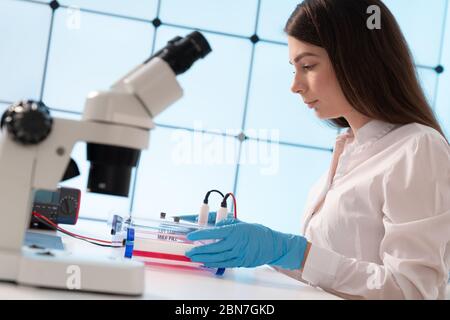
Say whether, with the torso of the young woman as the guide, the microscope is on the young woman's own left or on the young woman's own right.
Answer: on the young woman's own left

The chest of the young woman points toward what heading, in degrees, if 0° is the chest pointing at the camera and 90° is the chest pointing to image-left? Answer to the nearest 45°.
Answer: approximately 90°

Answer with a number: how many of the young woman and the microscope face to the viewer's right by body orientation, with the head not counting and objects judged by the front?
1

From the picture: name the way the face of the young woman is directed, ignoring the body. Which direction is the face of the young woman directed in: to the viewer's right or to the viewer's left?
to the viewer's left

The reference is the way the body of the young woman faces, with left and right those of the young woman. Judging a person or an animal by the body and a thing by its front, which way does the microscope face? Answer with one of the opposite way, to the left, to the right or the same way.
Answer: the opposite way

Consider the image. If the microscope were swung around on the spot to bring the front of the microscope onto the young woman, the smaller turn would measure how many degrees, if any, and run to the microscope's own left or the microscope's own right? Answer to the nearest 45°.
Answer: approximately 45° to the microscope's own left

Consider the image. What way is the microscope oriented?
to the viewer's right
